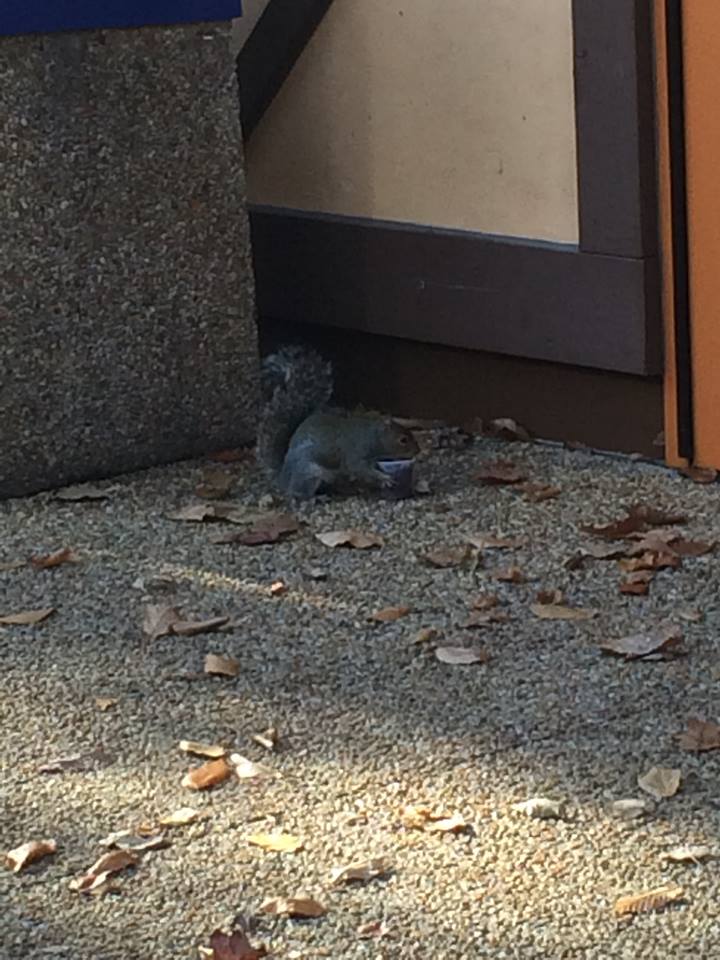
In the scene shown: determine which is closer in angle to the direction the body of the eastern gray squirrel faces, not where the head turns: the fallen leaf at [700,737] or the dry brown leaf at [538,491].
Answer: the dry brown leaf

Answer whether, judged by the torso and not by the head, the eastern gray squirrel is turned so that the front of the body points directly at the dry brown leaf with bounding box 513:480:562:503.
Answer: yes

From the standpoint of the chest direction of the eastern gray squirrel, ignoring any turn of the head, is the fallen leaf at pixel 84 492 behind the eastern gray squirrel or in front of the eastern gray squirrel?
behind

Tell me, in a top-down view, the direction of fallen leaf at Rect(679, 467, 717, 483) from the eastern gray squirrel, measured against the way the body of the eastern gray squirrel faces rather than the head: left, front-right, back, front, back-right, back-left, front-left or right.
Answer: front

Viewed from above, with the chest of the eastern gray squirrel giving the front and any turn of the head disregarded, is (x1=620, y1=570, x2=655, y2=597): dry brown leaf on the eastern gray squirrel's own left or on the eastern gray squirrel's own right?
on the eastern gray squirrel's own right

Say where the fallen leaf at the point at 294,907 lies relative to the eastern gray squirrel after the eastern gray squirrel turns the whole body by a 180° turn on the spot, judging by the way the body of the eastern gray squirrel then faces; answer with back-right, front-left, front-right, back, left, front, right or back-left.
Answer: left

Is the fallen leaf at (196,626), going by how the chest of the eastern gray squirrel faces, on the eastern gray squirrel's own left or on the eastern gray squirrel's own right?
on the eastern gray squirrel's own right

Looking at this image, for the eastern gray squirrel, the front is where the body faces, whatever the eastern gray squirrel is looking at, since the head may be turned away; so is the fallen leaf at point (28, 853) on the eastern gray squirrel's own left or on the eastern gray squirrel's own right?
on the eastern gray squirrel's own right

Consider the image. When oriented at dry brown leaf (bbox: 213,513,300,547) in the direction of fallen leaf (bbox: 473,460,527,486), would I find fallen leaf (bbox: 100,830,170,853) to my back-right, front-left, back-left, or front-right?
back-right

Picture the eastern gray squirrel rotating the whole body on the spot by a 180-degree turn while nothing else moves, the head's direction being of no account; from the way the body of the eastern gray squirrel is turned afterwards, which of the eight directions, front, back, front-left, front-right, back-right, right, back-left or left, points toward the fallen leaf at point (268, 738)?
left

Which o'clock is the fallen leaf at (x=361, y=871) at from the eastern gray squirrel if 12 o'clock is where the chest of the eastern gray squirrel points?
The fallen leaf is roughly at 3 o'clock from the eastern gray squirrel.

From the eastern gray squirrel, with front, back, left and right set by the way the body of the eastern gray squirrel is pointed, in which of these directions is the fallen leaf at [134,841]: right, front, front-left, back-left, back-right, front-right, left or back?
right

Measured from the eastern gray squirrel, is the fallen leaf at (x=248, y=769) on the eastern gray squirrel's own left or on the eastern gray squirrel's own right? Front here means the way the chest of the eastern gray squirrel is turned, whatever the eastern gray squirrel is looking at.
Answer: on the eastern gray squirrel's own right

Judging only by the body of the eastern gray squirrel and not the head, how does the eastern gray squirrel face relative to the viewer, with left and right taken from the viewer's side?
facing to the right of the viewer

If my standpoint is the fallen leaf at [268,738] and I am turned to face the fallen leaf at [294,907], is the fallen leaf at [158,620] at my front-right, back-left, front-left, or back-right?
back-right
